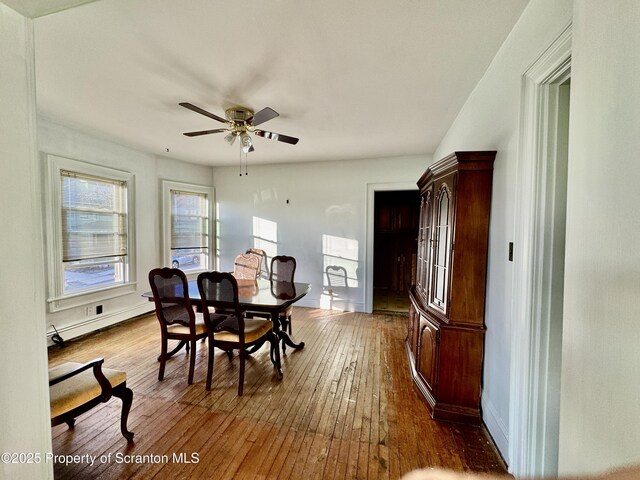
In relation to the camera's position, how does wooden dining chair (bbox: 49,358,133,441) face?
facing away from the viewer and to the right of the viewer

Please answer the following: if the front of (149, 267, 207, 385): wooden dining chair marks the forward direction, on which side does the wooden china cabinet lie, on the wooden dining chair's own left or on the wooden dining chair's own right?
on the wooden dining chair's own right

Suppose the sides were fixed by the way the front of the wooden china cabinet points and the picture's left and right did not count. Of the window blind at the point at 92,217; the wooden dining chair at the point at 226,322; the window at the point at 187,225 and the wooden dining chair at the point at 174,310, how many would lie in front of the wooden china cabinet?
4

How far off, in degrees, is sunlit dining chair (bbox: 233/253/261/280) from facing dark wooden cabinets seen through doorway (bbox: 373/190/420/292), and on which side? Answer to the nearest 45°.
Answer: approximately 135° to its left

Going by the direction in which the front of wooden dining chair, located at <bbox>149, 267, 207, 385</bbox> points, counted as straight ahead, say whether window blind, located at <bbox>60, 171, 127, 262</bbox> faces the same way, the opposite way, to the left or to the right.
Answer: to the right

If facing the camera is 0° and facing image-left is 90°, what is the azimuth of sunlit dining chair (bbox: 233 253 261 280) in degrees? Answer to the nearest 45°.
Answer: approximately 45°

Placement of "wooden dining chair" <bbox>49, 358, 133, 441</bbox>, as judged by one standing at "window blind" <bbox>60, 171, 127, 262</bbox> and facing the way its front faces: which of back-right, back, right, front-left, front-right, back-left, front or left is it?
front-right

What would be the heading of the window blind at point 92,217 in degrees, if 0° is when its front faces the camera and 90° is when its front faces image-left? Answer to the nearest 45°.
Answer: approximately 315°
